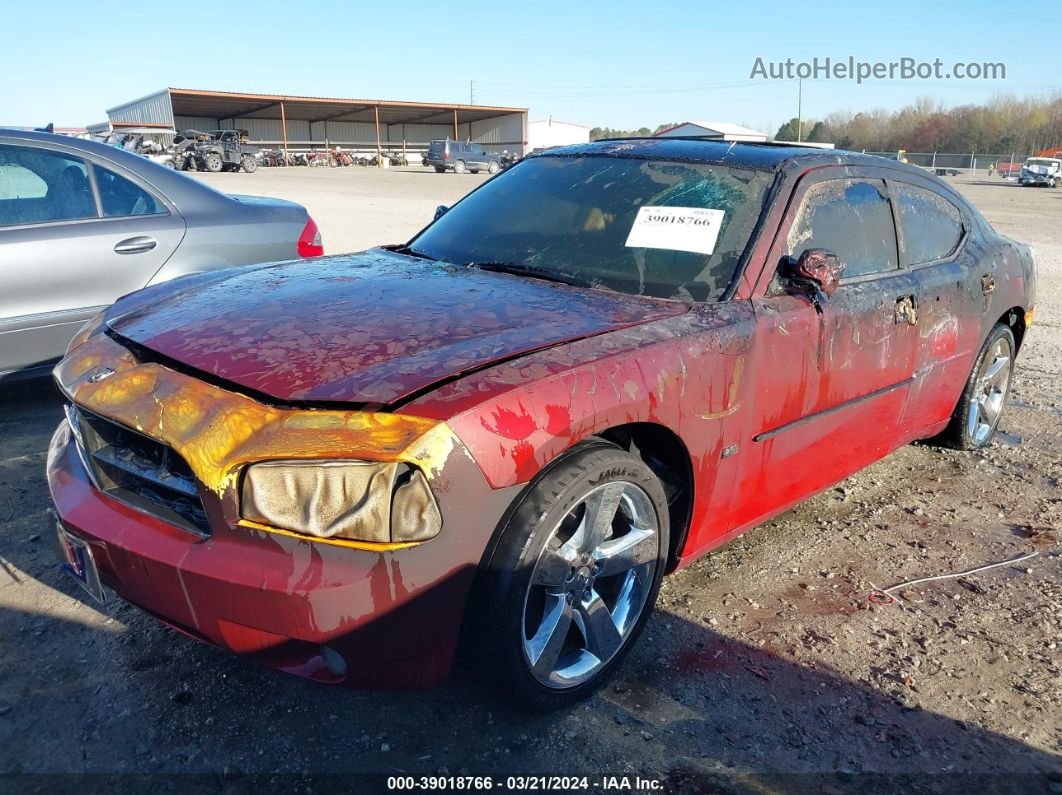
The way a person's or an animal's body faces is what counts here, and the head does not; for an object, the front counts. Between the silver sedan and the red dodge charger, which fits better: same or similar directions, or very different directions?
same or similar directions

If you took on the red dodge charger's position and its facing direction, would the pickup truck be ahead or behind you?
behind

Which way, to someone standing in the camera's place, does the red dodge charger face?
facing the viewer and to the left of the viewer

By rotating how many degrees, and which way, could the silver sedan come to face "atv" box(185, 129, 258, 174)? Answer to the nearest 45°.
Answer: approximately 90° to its right

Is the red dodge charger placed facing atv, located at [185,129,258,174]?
no

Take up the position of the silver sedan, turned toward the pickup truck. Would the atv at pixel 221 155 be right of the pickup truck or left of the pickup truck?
left

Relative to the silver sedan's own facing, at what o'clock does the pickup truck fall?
The pickup truck is roughly at 5 o'clock from the silver sedan.

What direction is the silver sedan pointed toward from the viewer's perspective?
to the viewer's left

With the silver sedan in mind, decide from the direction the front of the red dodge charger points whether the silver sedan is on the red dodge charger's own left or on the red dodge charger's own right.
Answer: on the red dodge charger's own right

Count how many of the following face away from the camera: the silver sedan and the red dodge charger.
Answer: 0
